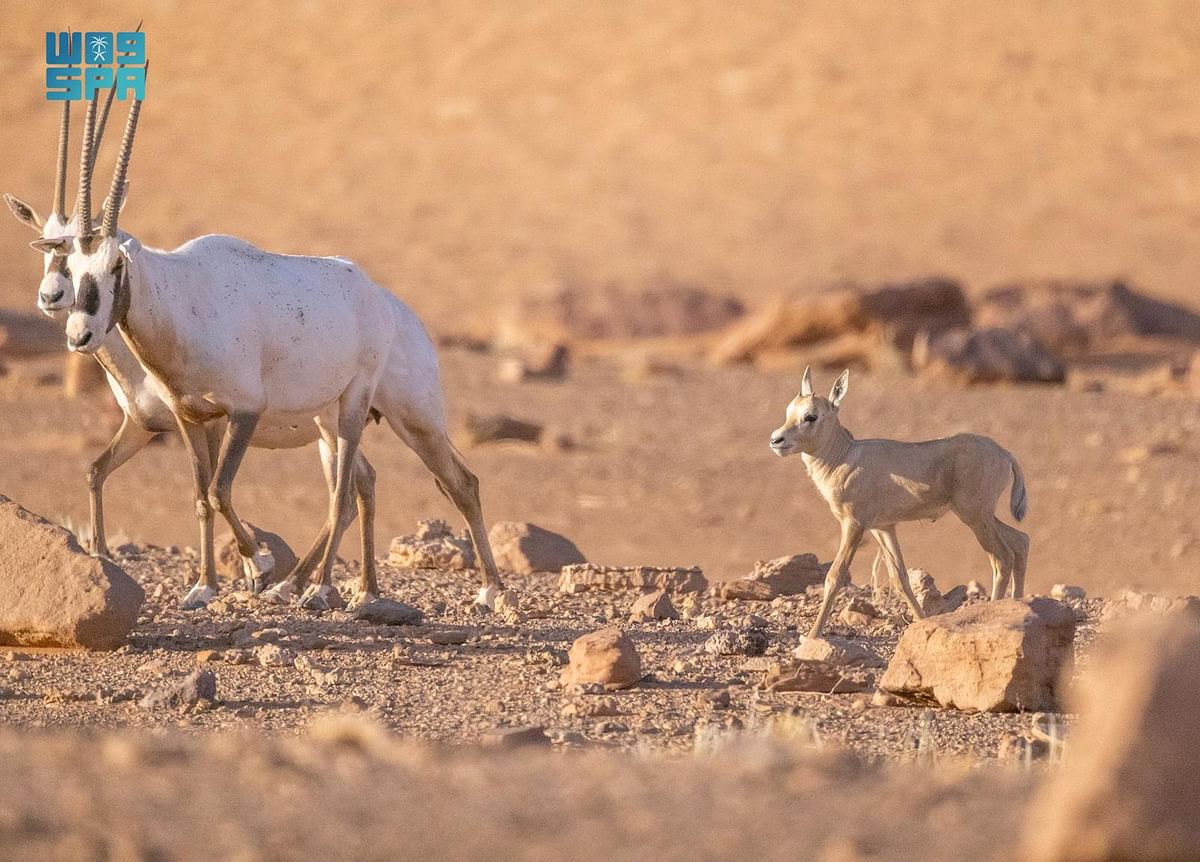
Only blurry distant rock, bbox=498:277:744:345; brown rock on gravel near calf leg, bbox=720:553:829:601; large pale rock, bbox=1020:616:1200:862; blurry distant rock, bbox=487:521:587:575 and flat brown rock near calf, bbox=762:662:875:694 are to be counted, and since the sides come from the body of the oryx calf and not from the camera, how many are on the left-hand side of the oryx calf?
2

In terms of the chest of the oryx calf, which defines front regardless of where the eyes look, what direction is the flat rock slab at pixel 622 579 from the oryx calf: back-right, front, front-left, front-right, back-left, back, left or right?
front-right

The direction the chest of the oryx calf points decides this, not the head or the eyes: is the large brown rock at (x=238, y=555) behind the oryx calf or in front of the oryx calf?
in front

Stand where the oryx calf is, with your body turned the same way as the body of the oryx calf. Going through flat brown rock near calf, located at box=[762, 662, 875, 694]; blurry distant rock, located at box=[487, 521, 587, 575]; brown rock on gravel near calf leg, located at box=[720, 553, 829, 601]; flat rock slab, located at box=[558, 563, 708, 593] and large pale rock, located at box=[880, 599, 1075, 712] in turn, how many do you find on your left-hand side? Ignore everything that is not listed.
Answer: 2

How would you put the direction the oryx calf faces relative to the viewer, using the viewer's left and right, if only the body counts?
facing to the left of the viewer

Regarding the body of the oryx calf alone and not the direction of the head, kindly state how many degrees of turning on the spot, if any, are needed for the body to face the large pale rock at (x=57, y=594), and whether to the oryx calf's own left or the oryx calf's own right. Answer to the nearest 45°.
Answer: approximately 45° to the oryx calf's own left

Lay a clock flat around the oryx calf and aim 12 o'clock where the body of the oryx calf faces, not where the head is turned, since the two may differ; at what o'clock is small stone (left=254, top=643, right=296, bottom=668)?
The small stone is roughly at 11 o'clock from the oryx calf.

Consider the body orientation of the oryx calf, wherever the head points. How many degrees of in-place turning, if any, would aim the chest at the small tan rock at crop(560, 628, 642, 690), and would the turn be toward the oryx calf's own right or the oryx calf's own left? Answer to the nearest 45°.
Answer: approximately 45° to the oryx calf's own left

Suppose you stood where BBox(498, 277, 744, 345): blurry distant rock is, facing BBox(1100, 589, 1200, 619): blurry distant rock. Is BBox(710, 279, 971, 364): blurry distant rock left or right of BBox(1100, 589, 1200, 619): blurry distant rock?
left

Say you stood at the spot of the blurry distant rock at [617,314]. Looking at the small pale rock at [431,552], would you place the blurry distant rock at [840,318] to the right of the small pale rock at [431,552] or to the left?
left

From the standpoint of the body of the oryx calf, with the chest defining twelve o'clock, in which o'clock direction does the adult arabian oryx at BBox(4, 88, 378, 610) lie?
The adult arabian oryx is roughly at 12 o'clock from the oryx calf.

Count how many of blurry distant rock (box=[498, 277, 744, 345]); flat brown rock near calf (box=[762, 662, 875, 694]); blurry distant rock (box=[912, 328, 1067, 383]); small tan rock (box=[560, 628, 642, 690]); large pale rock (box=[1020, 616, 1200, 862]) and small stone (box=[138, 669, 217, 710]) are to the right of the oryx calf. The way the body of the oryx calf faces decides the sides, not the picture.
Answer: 2
